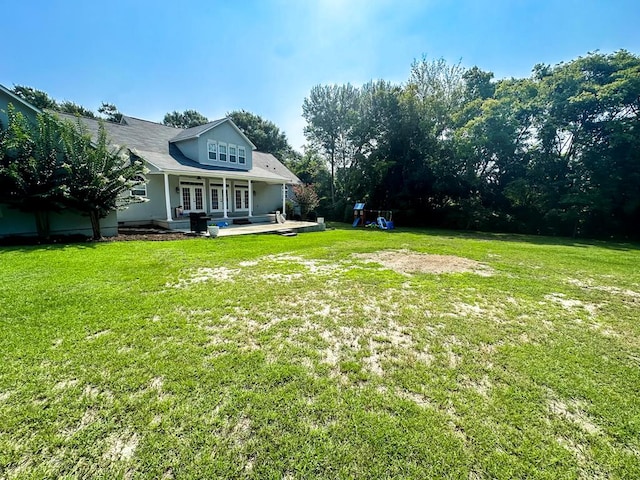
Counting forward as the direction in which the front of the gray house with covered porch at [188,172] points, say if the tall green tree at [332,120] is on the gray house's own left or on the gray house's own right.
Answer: on the gray house's own left

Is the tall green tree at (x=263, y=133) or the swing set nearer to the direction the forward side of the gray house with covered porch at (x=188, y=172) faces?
the swing set

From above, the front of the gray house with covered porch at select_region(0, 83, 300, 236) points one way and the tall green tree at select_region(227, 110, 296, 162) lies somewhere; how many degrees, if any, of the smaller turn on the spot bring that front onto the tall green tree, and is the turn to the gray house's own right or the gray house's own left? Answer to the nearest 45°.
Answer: approximately 90° to the gray house's own left

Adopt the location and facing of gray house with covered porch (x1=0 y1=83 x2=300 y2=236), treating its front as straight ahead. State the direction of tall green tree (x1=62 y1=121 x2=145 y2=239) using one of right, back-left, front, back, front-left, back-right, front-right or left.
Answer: right

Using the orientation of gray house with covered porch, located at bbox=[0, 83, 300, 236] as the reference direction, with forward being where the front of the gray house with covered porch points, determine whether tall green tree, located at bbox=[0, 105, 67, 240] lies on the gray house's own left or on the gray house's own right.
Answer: on the gray house's own right

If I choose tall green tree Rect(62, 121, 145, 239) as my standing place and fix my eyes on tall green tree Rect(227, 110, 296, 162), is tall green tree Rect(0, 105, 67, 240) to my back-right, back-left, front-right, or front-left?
back-left

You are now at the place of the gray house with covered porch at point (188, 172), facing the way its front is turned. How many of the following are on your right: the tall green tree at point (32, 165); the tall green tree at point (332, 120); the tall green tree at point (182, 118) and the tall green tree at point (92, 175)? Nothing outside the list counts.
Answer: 2

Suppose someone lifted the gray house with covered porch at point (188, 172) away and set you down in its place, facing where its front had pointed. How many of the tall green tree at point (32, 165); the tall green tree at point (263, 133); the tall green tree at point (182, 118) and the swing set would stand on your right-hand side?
1

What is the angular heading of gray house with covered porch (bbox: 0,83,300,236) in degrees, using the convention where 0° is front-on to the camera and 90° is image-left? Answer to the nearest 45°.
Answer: approximately 315°

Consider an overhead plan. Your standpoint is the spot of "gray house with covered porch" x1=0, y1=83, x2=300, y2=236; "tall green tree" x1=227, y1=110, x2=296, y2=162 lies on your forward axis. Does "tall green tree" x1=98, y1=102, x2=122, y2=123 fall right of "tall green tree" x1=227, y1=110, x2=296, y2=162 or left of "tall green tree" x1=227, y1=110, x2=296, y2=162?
left

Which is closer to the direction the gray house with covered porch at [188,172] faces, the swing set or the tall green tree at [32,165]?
the swing set
